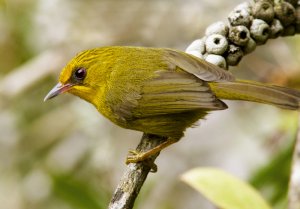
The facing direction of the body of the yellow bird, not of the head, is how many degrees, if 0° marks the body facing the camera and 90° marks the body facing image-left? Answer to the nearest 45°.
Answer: approximately 90°

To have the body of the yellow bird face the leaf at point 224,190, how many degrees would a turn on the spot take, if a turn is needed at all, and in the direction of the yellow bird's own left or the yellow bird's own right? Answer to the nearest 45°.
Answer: approximately 135° to the yellow bird's own left
